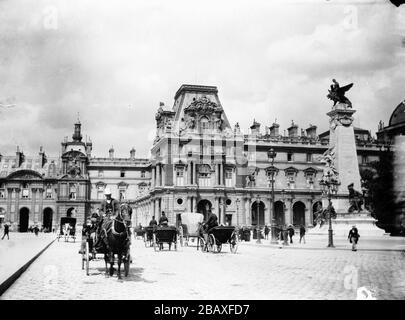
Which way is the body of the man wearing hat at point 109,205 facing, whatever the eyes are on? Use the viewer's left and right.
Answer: facing the viewer

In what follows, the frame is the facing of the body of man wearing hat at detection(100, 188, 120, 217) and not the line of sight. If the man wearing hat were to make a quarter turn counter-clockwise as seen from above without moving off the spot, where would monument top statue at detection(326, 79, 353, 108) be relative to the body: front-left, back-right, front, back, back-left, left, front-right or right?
front-left

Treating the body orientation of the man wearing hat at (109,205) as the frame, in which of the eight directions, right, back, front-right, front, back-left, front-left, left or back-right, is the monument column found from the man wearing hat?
back-left
